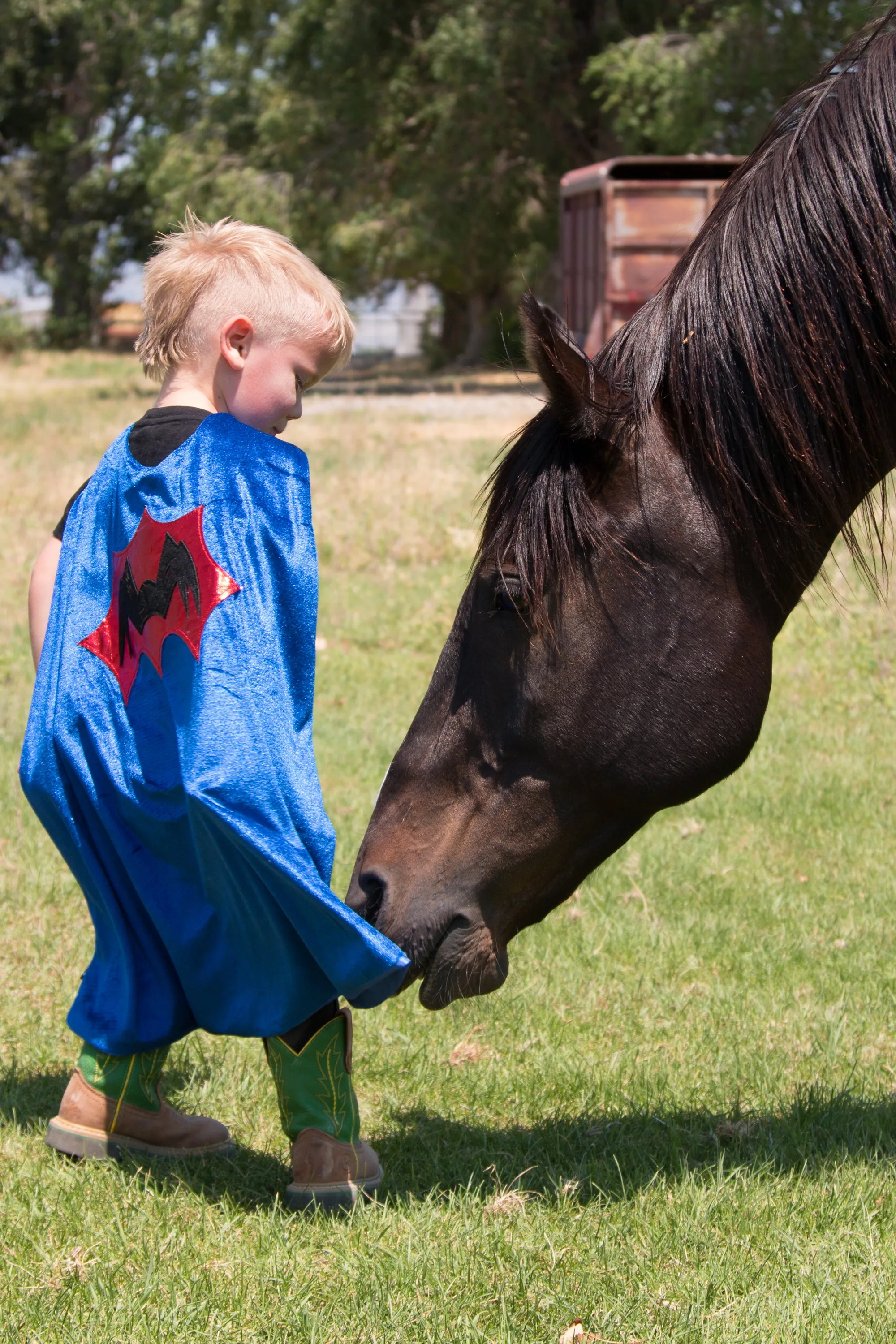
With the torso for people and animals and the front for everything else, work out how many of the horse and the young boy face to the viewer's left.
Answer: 1

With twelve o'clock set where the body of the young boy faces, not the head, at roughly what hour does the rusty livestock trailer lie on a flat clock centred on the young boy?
The rusty livestock trailer is roughly at 11 o'clock from the young boy.

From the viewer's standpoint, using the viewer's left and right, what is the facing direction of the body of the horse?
facing to the left of the viewer

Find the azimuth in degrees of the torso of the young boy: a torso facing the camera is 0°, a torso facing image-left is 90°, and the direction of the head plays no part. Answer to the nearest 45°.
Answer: approximately 225°

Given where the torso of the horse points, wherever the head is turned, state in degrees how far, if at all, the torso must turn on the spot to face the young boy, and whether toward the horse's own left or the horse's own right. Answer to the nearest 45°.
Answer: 0° — it already faces them

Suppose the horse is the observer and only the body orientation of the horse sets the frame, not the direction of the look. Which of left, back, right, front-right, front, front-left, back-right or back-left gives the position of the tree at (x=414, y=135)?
right
